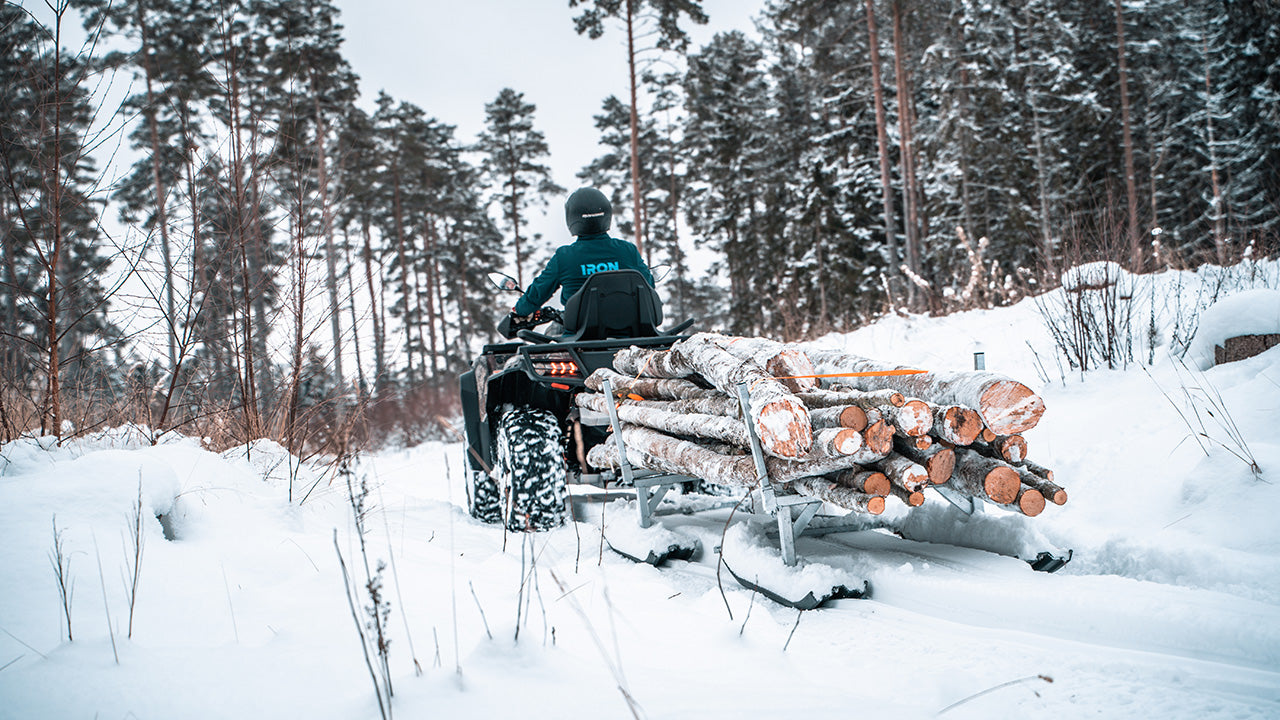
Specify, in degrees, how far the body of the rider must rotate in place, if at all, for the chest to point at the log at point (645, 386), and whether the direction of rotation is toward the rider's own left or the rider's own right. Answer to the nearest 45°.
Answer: approximately 180°

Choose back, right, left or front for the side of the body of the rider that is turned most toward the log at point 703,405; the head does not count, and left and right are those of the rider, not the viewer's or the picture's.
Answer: back

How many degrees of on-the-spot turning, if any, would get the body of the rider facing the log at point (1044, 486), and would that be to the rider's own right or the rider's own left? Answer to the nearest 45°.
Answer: approximately 135° to the rider's own right

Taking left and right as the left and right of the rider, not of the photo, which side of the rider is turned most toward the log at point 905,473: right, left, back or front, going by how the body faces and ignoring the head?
back

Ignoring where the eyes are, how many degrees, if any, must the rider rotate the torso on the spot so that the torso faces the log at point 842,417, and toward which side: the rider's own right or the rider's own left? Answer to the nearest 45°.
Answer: approximately 180°

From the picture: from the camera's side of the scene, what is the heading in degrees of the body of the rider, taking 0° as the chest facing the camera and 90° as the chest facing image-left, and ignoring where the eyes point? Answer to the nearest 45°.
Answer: approximately 180°

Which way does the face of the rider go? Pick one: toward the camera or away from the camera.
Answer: away from the camera

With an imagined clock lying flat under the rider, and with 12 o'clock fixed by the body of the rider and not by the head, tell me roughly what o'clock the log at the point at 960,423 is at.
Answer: The log is roughly at 5 o'clock from the rider.

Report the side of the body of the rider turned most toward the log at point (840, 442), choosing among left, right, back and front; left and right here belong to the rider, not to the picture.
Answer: back

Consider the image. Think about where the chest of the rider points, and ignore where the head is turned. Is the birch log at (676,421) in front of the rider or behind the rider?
behind
